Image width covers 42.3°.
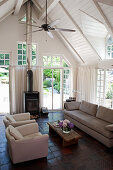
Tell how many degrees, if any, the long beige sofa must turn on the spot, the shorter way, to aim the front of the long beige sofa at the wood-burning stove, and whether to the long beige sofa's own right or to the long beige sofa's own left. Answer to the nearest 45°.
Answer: approximately 90° to the long beige sofa's own right

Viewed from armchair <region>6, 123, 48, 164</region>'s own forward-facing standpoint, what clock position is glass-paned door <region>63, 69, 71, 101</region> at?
The glass-paned door is roughly at 10 o'clock from the armchair.

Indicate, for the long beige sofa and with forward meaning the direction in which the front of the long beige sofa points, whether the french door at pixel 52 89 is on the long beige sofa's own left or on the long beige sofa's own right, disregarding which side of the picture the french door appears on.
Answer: on the long beige sofa's own right

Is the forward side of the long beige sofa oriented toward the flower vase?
yes

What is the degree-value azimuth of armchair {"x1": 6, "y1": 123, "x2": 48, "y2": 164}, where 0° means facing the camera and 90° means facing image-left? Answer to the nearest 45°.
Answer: approximately 270°

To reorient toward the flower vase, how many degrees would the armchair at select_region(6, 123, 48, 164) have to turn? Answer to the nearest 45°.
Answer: approximately 45° to its left

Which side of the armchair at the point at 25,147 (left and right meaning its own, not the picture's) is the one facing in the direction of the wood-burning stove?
left

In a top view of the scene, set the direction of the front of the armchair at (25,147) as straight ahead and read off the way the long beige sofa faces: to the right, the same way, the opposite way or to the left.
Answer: the opposite way

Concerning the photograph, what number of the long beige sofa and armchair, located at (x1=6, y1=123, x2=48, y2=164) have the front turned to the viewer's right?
1

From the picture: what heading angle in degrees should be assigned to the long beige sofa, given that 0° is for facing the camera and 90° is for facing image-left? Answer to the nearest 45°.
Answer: approximately 45°

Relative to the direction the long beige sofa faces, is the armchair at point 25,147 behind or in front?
in front

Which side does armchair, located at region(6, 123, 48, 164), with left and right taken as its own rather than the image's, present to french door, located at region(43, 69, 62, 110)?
left
